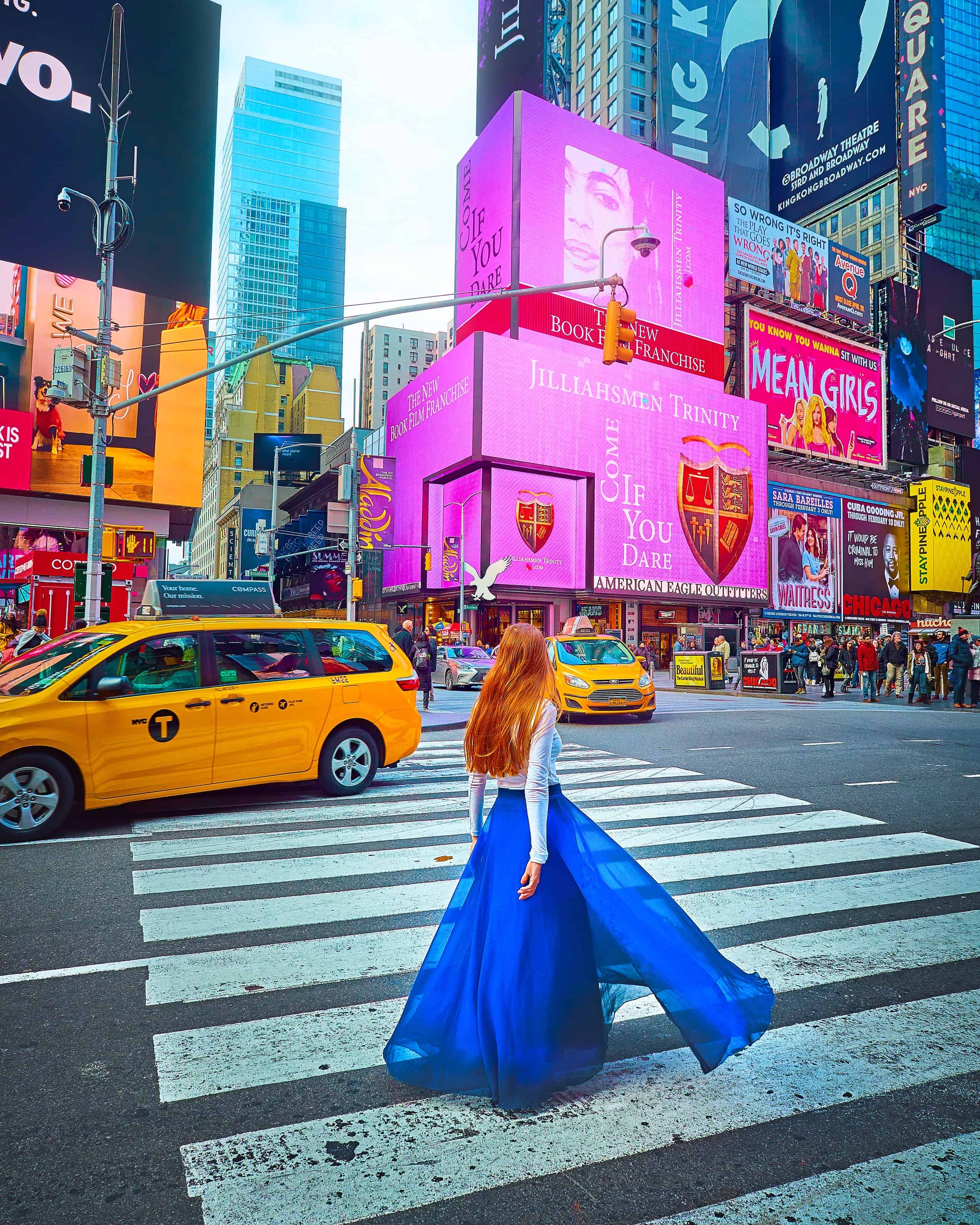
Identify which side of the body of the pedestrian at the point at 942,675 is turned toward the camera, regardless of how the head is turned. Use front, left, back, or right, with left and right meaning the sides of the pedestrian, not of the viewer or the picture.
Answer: front

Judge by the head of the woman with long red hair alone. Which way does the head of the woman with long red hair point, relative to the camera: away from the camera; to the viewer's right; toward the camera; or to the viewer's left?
away from the camera

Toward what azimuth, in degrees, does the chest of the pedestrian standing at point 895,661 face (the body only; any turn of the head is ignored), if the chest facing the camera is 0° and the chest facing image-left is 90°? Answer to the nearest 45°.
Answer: approximately 0°

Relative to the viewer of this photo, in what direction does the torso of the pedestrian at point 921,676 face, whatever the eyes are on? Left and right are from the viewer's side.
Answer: facing the viewer

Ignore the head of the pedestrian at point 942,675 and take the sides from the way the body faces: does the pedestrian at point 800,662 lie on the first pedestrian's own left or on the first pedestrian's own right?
on the first pedestrian's own right

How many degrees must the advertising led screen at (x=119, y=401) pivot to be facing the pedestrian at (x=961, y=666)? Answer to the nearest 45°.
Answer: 0° — it already faces them
